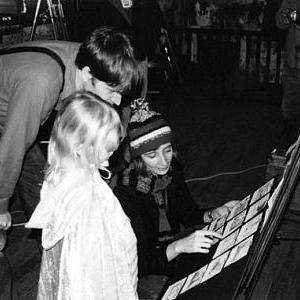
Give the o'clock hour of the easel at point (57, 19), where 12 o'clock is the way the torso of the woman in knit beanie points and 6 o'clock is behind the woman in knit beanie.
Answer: The easel is roughly at 7 o'clock from the woman in knit beanie.

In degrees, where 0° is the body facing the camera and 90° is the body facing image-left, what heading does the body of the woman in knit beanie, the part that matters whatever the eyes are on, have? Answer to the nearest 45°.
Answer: approximately 315°
